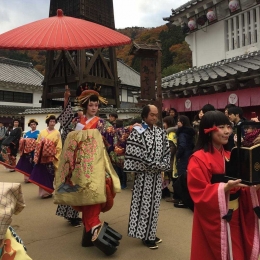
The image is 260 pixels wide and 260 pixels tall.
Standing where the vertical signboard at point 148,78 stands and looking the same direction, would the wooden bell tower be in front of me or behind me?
behind

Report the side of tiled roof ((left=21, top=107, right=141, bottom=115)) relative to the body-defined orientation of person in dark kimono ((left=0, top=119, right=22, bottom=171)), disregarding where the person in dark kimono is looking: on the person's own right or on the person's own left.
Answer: on the person's own left

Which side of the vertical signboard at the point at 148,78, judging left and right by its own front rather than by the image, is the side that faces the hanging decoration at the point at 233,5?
left

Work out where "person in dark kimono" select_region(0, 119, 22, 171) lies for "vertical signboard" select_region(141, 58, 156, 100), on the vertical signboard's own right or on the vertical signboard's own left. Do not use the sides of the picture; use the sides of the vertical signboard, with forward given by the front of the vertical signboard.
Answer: on the vertical signboard's own right

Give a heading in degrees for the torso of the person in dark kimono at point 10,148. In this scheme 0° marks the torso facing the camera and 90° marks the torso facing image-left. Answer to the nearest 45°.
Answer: approximately 315°

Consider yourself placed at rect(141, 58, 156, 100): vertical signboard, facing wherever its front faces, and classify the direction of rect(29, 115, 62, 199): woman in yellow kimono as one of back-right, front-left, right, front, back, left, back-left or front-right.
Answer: front-right

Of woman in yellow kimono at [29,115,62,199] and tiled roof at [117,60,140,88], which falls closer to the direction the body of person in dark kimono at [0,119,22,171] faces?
the woman in yellow kimono

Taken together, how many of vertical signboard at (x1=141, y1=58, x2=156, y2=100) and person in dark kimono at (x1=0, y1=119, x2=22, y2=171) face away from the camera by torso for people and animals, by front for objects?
0

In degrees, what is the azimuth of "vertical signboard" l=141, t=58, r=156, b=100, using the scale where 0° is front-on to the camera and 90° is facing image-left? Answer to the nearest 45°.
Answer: approximately 0°
